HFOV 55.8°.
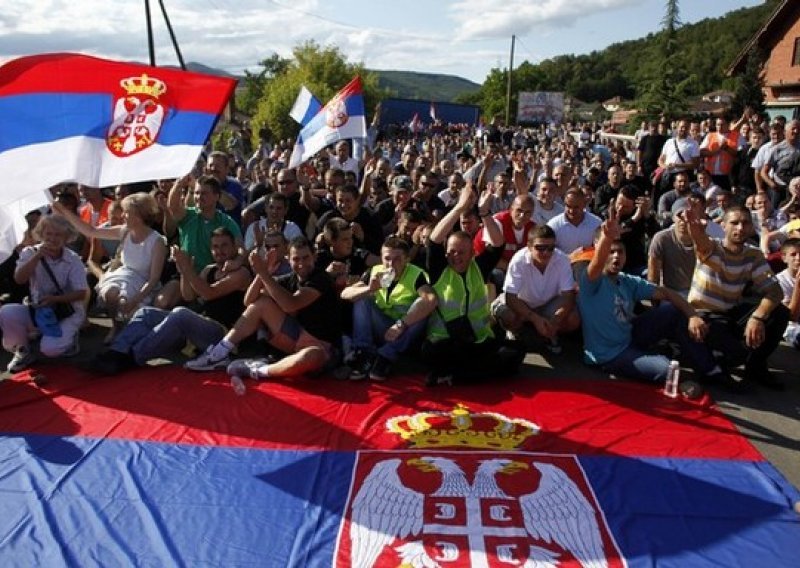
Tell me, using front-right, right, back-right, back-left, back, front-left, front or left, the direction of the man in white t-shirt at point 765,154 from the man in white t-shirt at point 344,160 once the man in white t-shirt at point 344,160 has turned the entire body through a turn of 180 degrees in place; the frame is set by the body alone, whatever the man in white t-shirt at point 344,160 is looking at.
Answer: right

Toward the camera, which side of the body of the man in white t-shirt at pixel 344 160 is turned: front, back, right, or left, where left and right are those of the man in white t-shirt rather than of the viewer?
front

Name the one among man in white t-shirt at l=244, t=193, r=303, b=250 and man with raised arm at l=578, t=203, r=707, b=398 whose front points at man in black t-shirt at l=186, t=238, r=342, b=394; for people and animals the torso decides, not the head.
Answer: the man in white t-shirt

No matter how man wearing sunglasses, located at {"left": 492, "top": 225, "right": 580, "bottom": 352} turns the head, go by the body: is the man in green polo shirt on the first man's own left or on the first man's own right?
on the first man's own right

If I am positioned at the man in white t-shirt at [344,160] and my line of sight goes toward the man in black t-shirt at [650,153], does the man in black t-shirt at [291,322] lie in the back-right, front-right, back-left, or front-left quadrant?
back-right

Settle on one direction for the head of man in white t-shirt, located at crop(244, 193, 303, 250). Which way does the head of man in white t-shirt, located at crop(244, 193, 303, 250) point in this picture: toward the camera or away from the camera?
toward the camera

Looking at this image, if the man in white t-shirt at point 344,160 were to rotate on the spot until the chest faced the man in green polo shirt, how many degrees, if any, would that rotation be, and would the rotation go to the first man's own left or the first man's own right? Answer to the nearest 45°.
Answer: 0° — they already face them

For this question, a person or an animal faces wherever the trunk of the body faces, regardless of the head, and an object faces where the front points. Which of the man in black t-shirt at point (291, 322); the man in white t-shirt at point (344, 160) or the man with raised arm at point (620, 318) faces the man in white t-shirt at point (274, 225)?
the man in white t-shirt at point (344, 160)

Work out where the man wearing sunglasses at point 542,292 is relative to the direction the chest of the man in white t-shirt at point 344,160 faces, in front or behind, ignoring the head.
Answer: in front

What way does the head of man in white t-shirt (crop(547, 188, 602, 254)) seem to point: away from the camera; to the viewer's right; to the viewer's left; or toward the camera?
toward the camera

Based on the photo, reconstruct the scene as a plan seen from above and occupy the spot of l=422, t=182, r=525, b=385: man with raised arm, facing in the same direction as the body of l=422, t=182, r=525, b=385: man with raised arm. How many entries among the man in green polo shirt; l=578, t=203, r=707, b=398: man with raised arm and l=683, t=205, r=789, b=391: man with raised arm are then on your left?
2

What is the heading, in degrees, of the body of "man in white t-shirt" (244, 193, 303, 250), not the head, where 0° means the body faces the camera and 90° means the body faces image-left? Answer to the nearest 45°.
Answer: approximately 0°

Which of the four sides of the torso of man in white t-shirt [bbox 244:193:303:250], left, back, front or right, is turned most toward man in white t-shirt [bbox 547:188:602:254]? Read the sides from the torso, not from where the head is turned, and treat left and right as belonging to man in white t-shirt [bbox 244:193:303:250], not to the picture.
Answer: left

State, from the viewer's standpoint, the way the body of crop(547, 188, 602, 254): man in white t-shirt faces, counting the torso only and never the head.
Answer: toward the camera

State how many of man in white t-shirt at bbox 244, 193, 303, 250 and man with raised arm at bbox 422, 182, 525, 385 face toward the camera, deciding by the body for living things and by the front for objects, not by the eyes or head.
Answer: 2

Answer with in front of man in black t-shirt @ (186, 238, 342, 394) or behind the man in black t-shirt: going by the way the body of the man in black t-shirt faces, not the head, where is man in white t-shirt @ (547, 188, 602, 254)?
behind

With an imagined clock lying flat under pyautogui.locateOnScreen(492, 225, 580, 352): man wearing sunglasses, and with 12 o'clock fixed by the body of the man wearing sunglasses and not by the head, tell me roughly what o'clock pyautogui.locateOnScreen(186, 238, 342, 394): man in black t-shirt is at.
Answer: The man in black t-shirt is roughly at 2 o'clock from the man wearing sunglasses.

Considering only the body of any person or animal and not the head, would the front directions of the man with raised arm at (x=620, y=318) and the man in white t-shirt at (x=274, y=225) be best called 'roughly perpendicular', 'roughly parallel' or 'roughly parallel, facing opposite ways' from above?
roughly parallel

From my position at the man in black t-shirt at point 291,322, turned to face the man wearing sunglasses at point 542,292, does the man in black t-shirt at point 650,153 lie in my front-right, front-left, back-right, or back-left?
front-left

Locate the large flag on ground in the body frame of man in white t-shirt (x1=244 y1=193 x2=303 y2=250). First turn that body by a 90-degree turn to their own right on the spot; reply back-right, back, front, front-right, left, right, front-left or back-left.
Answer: left
